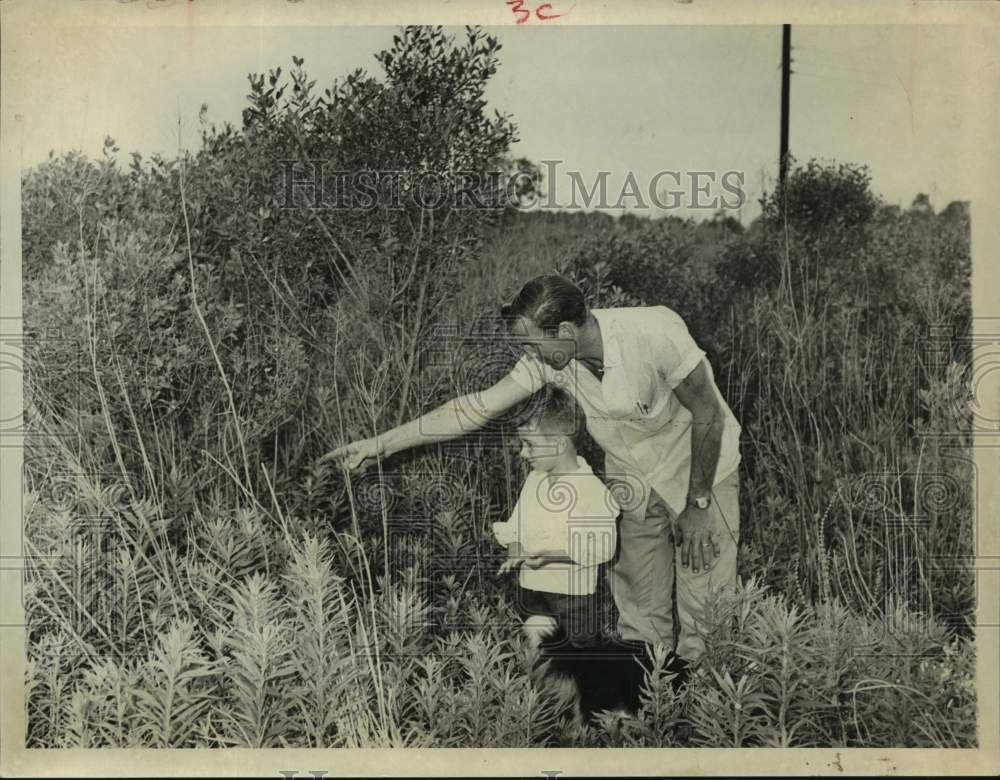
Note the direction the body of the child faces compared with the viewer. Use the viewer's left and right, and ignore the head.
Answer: facing the viewer and to the left of the viewer

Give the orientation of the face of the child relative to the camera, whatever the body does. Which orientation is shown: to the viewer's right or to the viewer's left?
to the viewer's left

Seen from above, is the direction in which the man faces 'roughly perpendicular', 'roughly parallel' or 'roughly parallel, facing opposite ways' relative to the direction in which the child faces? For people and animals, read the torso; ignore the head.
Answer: roughly parallel
